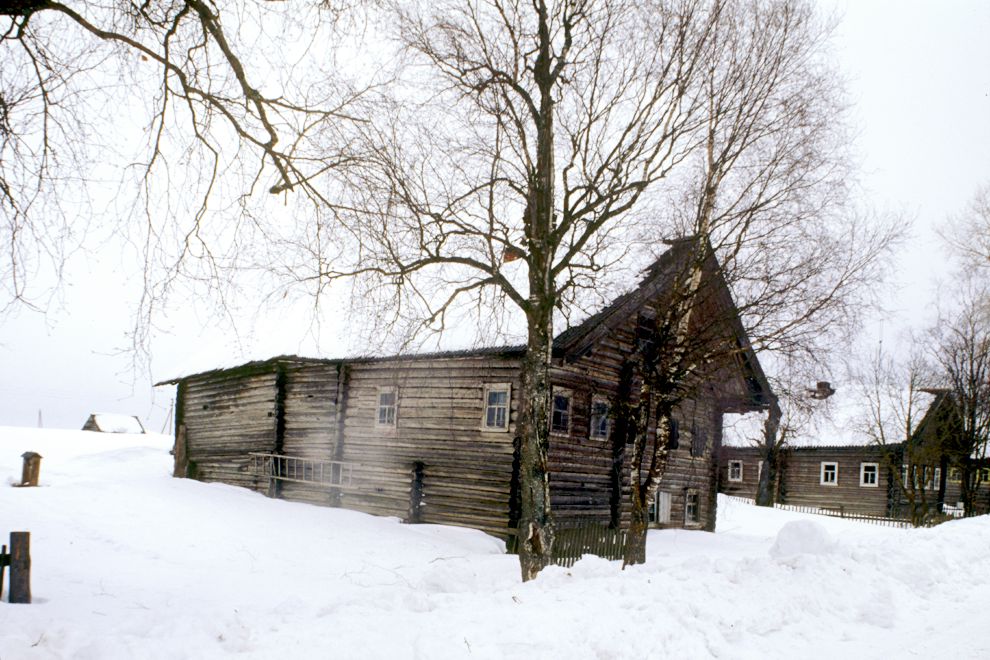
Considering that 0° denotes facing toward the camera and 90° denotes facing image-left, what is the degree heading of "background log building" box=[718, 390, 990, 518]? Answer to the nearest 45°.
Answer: approximately 315°

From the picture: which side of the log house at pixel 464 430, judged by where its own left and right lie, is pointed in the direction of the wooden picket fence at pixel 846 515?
left

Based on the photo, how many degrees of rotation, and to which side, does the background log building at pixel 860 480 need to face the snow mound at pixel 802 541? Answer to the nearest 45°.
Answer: approximately 45° to its right

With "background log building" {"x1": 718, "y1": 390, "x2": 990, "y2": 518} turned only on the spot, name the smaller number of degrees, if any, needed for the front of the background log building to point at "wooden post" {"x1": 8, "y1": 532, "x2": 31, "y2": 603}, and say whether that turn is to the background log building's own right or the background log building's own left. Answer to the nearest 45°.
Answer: approximately 45° to the background log building's own right

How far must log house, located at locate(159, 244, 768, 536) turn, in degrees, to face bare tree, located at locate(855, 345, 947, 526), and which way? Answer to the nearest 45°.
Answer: approximately 90° to its left

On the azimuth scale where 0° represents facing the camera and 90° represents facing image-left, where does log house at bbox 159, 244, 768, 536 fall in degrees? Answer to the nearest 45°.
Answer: approximately 315°

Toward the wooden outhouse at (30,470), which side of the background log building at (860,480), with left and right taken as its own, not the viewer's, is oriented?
right
